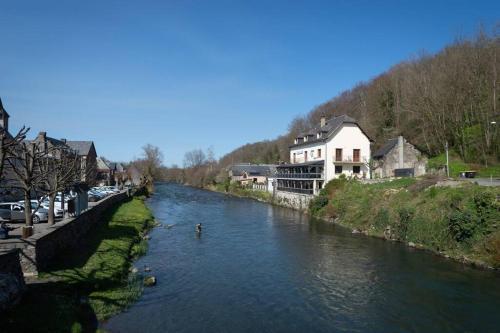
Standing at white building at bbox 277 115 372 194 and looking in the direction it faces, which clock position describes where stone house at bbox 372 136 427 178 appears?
The stone house is roughly at 7 o'clock from the white building.

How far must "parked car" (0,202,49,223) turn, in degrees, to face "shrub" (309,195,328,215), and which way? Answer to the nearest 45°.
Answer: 0° — it already faces it

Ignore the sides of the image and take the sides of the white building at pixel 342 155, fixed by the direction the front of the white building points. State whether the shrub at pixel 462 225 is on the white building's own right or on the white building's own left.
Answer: on the white building's own left

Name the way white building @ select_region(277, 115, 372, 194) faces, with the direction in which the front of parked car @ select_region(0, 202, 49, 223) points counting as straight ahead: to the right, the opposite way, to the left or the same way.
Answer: the opposite way

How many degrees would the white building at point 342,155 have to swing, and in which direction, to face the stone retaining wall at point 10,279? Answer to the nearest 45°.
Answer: approximately 45° to its left

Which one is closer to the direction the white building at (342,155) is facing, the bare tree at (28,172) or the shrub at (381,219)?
the bare tree

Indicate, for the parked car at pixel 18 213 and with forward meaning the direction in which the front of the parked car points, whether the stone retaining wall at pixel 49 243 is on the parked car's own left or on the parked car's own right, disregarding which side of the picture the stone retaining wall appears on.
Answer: on the parked car's own right

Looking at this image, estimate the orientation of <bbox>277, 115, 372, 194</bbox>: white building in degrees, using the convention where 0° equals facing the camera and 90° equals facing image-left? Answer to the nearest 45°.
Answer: approximately 45°

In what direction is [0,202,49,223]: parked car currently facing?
to the viewer's right
